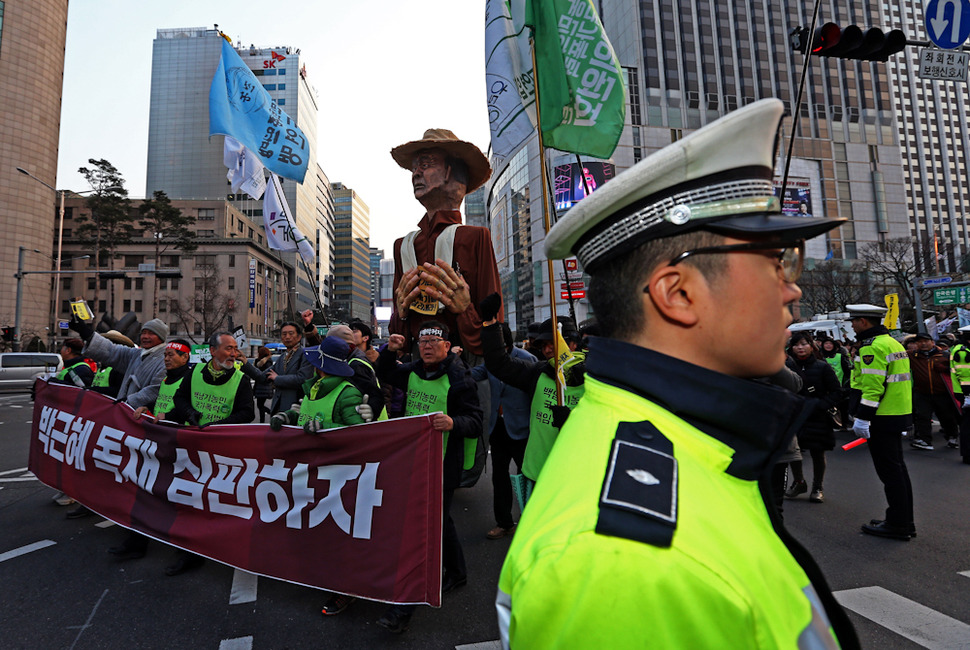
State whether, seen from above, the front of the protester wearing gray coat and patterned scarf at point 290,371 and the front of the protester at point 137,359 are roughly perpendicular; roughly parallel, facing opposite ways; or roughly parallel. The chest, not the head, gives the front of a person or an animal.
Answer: roughly parallel

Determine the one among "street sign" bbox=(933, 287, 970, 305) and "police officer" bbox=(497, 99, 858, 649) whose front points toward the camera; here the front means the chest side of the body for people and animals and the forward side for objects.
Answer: the street sign

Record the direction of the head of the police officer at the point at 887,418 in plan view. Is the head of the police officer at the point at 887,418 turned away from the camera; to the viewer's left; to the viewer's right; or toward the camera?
to the viewer's left

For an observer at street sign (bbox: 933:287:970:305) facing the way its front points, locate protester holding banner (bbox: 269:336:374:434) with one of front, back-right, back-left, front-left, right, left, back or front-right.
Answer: front

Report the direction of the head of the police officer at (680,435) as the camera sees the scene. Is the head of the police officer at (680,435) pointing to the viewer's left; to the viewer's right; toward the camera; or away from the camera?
to the viewer's right

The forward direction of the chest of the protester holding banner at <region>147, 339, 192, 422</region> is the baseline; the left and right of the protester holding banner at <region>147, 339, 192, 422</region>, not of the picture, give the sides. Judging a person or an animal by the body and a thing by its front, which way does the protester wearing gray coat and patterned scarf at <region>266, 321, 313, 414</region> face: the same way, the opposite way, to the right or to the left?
the same way

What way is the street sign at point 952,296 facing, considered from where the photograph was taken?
facing the viewer

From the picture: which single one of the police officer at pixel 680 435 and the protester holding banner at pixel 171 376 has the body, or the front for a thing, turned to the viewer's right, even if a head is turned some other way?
the police officer

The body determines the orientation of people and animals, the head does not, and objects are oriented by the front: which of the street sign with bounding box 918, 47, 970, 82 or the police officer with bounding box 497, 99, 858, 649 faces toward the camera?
the street sign

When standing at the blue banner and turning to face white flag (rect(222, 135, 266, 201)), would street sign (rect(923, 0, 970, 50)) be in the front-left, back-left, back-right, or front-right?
back-right

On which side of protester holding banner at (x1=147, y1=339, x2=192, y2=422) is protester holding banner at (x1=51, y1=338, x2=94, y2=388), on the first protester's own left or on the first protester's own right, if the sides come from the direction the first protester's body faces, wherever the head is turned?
on the first protester's own right

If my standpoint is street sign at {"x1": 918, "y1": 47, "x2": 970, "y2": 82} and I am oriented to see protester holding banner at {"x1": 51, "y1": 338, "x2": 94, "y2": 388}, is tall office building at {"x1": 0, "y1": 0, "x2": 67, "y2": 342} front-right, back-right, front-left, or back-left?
front-right

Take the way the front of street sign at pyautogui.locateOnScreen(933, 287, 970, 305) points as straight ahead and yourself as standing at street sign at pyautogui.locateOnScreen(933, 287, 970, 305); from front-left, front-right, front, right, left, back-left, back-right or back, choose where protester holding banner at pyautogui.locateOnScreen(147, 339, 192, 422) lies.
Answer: front
